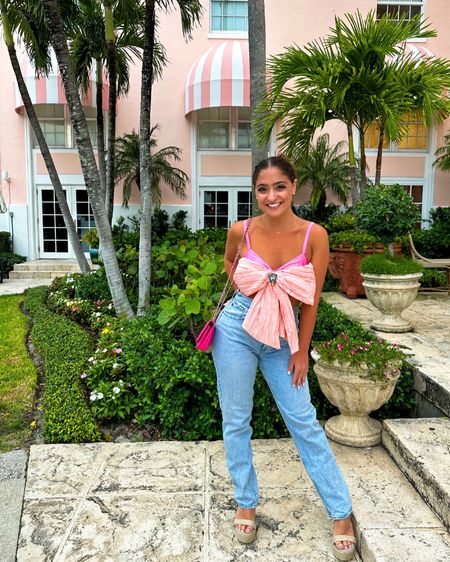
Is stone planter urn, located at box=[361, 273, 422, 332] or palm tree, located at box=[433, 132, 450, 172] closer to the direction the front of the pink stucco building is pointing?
the stone planter urn

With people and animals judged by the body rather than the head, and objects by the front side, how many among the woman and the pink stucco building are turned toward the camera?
2

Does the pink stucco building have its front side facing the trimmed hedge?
yes

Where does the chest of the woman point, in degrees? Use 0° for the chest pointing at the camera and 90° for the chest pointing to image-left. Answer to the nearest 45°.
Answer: approximately 0°

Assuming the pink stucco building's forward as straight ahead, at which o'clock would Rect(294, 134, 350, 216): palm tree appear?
The palm tree is roughly at 10 o'clock from the pink stucco building.

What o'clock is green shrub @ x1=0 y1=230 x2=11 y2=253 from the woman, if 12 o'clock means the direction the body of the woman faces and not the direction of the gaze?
The green shrub is roughly at 5 o'clock from the woman.

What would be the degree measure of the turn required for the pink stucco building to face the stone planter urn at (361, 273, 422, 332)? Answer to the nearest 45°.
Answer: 0° — it already faces it

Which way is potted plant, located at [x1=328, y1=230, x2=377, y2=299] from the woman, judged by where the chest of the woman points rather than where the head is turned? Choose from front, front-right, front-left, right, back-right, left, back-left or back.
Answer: back

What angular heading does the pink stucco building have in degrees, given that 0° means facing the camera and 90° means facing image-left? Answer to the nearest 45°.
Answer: approximately 0°

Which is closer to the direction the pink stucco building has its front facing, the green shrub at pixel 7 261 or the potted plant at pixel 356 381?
the potted plant

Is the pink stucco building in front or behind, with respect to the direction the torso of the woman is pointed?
behind

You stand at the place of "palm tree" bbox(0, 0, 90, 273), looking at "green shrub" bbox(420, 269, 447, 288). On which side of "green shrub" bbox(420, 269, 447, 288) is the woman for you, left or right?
right
